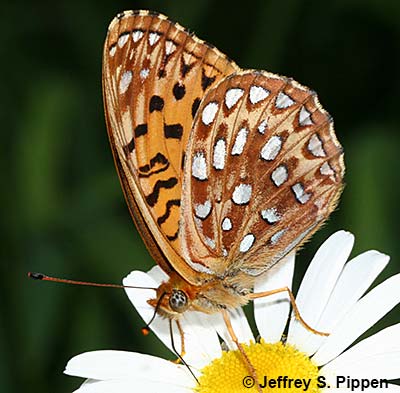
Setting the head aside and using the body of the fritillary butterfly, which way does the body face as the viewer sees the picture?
to the viewer's left
